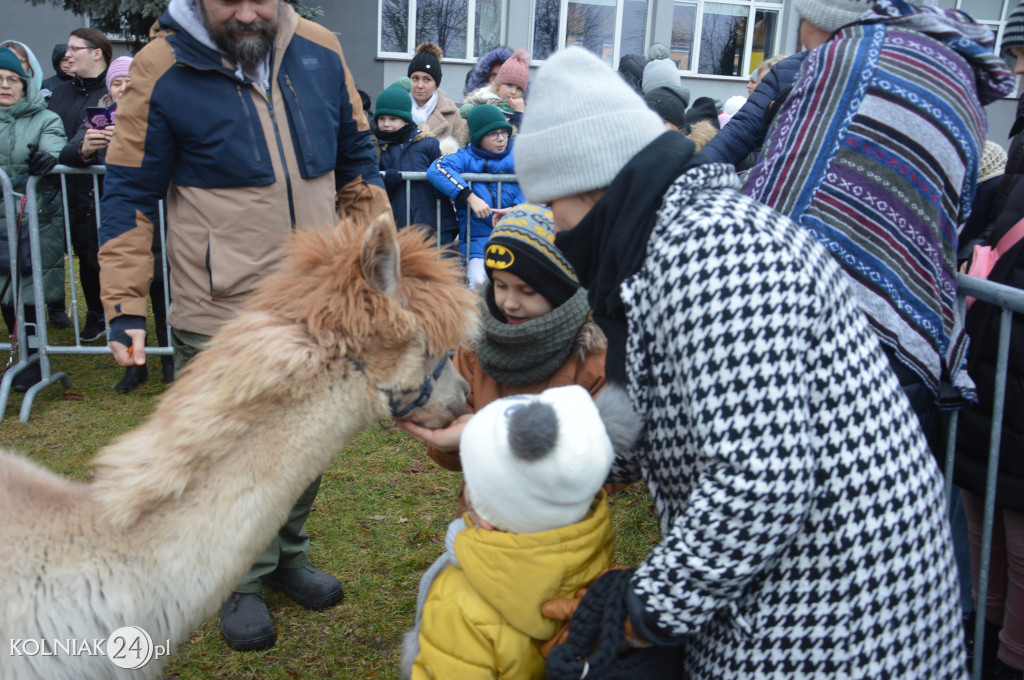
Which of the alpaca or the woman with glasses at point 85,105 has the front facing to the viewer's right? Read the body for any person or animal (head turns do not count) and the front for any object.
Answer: the alpaca

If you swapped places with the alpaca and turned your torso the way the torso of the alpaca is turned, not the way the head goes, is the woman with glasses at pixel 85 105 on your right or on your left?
on your left

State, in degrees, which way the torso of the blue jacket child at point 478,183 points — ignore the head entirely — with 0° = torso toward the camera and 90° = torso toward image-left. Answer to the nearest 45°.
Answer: approximately 315°

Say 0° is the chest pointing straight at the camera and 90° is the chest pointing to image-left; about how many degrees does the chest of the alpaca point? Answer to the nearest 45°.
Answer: approximately 270°

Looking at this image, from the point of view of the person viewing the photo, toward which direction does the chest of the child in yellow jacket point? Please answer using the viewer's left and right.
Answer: facing away from the viewer and to the left of the viewer

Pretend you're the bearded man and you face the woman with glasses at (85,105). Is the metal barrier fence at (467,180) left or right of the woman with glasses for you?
right

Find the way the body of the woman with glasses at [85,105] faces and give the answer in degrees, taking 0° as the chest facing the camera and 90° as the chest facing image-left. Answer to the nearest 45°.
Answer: approximately 45°

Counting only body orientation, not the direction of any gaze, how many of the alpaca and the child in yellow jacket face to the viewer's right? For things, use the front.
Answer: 1

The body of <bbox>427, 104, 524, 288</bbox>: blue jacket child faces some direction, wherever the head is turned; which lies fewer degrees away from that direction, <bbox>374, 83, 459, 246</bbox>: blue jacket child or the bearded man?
the bearded man

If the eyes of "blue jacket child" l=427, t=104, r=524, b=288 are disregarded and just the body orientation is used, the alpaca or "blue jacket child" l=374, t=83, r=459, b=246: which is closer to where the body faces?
the alpaca

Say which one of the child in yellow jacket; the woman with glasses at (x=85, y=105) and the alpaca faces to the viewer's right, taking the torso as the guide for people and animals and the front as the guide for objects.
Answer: the alpaca

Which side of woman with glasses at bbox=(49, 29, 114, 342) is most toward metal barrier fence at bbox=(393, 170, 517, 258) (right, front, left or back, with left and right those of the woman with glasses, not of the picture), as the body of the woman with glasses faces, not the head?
left

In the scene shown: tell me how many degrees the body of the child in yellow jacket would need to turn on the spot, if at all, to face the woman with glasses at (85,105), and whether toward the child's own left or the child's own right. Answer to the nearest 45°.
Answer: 0° — they already face them
